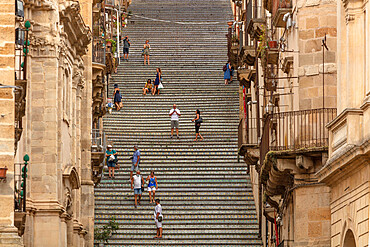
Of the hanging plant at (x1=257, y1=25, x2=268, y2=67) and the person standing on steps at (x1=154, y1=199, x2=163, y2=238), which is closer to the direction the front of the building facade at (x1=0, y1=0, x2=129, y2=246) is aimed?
the hanging plant

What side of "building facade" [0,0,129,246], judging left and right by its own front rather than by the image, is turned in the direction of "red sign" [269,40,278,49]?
front

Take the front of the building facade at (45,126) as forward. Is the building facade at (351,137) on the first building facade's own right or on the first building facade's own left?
on the first building facade's own right

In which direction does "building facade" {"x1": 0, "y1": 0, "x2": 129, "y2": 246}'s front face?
to the viewer's right
